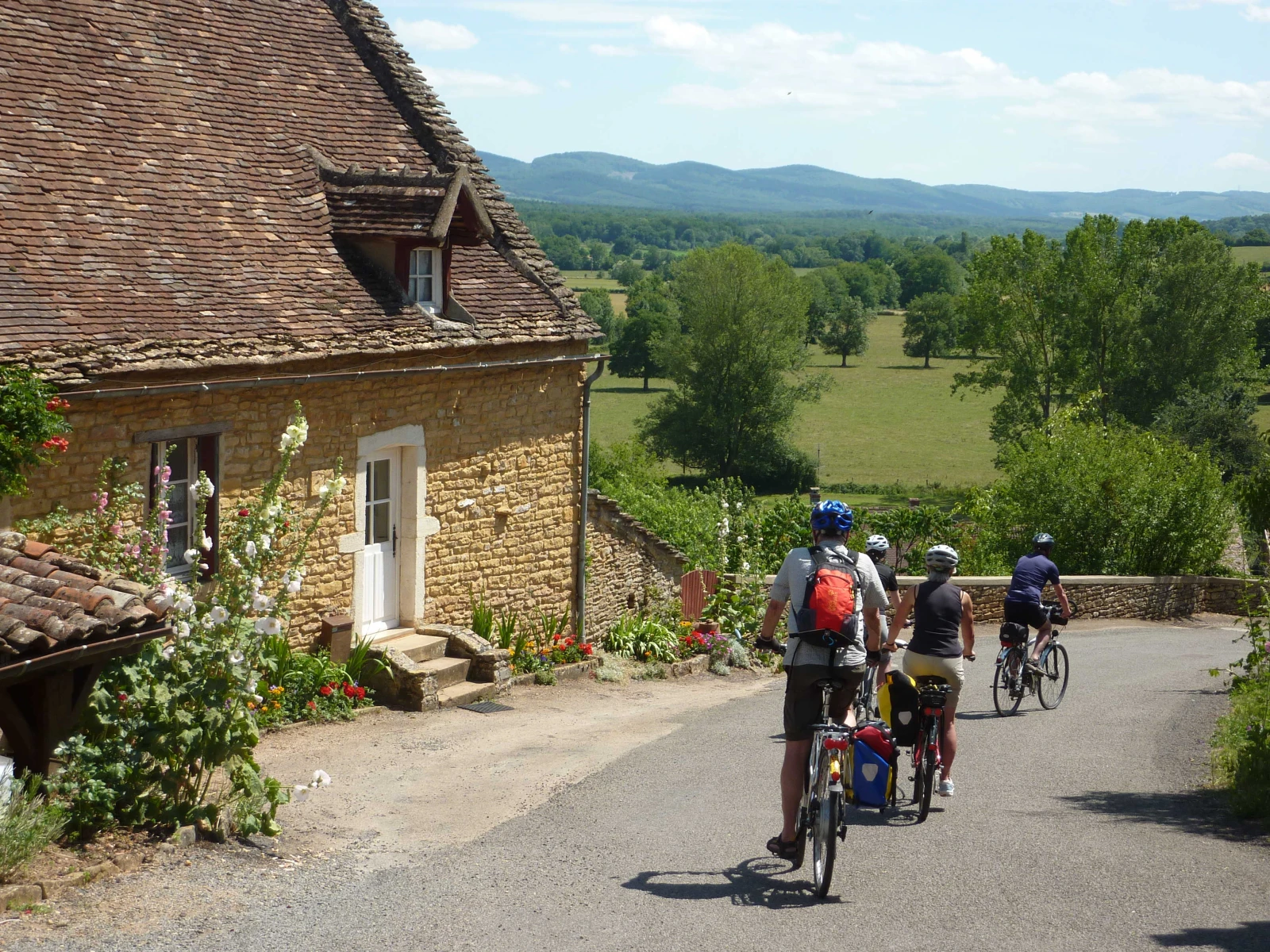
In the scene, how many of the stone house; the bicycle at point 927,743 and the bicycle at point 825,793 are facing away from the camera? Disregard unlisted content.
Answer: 2

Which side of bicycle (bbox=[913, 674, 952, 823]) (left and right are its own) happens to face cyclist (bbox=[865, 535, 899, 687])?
front

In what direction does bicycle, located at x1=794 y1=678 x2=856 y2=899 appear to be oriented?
away from the camera

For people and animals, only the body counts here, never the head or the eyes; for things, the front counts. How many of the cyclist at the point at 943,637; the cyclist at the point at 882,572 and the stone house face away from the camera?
2

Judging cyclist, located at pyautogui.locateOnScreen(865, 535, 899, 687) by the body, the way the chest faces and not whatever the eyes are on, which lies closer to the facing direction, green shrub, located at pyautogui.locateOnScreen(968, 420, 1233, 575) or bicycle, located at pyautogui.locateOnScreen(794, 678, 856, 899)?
the green shrub

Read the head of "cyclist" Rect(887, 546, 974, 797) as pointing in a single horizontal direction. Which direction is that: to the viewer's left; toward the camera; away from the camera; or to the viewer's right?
away from the camera

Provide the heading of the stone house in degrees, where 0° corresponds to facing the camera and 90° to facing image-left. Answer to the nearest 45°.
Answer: approximately 315°

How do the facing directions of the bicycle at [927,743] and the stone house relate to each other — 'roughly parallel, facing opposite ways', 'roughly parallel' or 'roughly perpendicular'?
roughly perpendicular

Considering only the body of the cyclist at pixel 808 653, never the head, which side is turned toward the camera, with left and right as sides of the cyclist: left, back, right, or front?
back

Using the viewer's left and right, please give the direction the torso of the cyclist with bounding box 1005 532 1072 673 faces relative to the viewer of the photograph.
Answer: facing away from the viewer and to the right of the viewer

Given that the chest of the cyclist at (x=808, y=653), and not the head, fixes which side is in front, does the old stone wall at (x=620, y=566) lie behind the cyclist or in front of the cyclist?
in front

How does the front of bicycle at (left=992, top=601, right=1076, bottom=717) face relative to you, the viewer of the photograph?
facing away from the viewer and to the right of the viewer

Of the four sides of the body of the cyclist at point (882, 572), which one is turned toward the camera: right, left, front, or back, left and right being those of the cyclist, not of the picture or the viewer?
back

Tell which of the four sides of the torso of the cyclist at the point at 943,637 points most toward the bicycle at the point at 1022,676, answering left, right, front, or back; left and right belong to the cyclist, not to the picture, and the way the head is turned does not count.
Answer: front

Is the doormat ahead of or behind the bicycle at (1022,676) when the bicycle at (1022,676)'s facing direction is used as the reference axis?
behind

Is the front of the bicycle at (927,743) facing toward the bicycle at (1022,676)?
yes
